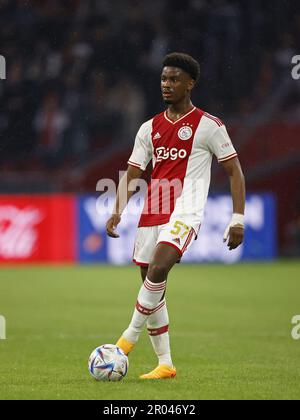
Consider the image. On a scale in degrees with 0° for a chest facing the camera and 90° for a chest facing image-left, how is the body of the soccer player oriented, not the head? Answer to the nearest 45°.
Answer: approximately 45°

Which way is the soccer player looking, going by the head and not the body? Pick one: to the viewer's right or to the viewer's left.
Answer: to the viewer's left
